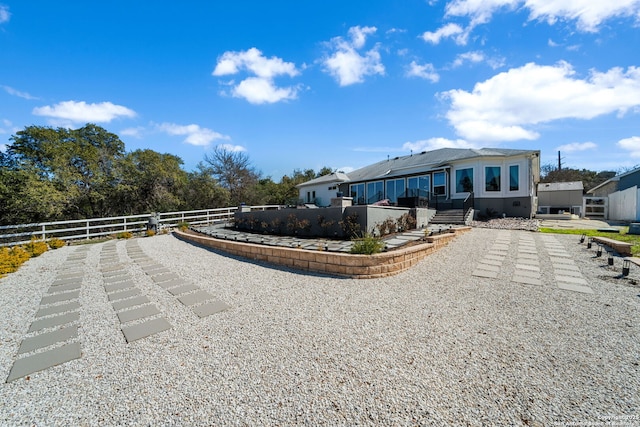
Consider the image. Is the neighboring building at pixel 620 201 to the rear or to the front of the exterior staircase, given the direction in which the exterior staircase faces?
to the rear

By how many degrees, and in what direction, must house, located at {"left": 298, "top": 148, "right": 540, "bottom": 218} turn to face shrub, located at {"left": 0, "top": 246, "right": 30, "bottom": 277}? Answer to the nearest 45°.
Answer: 0° — it already faces it

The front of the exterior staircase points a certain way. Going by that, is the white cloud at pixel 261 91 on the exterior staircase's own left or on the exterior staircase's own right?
on the exterior staircase's own right

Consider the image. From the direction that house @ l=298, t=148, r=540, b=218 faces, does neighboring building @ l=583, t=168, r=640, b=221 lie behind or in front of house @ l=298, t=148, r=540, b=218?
behind

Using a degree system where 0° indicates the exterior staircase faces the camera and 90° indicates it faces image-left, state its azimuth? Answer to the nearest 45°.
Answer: approximately 0°

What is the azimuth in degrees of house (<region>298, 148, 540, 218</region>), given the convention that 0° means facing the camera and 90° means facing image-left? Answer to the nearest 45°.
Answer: approximately 45°
